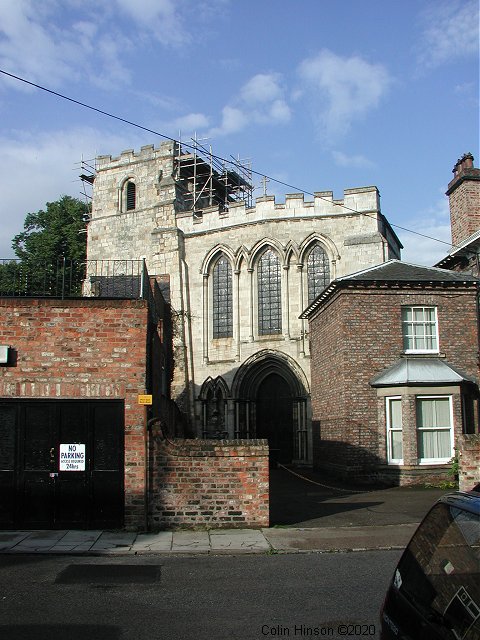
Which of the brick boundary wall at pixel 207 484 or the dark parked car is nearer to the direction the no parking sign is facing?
the dark parked car

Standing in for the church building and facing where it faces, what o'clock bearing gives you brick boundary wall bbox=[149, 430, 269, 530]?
The brick boundary wall is roughly at 12 o'clock from the church building.

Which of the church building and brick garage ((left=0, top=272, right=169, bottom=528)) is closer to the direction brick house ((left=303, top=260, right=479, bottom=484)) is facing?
the brick garage

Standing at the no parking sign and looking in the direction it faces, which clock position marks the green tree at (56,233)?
The green tree is roughly at 6 o'clock from the no parking sign.

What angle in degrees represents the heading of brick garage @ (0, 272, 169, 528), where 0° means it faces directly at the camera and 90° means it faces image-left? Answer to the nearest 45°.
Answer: approximately 0°

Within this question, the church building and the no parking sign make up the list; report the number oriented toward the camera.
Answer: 2

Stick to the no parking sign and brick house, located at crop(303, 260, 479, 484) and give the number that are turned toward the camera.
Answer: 2

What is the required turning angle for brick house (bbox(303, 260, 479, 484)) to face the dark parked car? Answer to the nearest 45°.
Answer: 0° — it already faces it

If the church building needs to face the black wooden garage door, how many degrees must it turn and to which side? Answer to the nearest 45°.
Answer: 0° — it already faces it

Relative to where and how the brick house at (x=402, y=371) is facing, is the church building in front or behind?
behind
